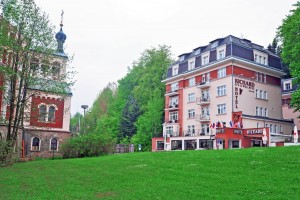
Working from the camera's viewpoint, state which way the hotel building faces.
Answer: facing the viewer and to the left of the viewer

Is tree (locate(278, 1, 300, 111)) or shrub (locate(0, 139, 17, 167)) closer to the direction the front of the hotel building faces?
the shrub

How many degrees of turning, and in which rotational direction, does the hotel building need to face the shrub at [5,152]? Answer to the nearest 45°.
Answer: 0° — it already faces it

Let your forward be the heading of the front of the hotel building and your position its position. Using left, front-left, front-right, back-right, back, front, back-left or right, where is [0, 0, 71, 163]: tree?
front

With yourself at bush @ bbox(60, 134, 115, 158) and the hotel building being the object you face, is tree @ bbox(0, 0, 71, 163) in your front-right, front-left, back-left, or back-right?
back-right

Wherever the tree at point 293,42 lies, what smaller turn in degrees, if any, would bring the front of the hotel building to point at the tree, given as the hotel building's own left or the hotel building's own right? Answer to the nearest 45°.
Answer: approximately 90° to the hotel building's own left

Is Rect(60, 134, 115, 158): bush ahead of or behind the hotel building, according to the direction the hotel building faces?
ahead
